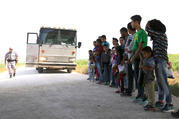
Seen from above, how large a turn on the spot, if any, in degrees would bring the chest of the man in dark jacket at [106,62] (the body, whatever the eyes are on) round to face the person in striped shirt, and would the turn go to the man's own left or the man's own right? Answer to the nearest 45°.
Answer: approximately 45° to the man's own left

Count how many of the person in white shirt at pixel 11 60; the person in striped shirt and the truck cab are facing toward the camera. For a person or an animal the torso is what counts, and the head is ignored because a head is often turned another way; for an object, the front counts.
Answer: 2

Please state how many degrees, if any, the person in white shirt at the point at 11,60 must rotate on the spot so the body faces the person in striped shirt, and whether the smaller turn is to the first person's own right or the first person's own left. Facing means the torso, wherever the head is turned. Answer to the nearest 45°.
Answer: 0° — they already face them

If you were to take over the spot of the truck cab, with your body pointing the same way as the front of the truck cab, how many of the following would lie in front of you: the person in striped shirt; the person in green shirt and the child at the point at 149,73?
3

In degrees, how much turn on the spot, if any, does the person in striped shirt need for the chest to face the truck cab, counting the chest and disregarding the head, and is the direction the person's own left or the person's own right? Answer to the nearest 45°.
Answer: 0° — they already face it

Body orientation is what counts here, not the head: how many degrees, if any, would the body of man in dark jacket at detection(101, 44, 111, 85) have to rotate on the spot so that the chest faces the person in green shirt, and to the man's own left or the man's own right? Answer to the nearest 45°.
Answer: approximately 45° to the man's own left

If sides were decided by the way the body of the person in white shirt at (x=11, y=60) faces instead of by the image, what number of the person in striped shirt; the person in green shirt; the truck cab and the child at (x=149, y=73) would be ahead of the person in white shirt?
3
